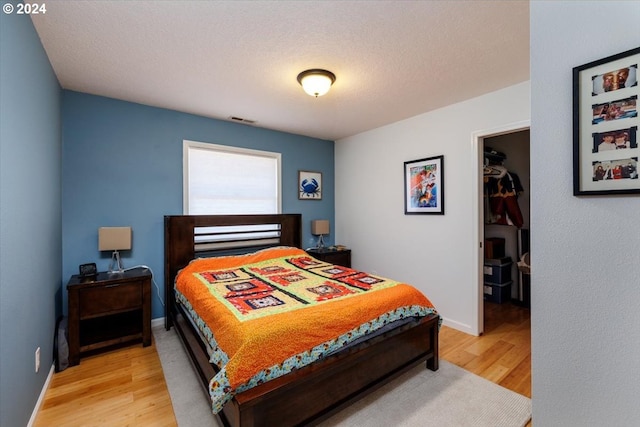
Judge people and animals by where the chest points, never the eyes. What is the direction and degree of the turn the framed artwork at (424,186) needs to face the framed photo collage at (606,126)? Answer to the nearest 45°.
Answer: approximately 45° to its left

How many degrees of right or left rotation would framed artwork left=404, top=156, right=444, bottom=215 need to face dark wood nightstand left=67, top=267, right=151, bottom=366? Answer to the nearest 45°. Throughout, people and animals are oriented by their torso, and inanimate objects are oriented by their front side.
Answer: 0° — it already faces it

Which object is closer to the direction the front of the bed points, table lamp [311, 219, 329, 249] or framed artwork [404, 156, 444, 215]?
the framed artwork

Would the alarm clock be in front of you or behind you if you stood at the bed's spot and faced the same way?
behind

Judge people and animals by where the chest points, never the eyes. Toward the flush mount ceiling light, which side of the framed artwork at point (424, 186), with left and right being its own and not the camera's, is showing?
front

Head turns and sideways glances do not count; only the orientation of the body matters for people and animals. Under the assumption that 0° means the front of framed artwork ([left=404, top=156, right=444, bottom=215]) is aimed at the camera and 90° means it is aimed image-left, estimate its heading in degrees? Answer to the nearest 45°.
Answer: approximately 45°

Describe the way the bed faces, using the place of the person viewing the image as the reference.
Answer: facing the viewer and to the right of the viewer

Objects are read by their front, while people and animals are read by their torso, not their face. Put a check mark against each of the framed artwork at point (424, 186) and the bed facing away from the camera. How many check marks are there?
0

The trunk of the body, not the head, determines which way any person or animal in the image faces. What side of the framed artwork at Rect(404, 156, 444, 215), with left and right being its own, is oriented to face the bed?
front

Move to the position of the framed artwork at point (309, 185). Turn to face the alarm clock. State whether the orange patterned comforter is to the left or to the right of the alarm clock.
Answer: left

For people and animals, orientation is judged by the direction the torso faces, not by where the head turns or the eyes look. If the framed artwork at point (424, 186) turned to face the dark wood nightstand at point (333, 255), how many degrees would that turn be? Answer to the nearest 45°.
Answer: approximately 45° to its right

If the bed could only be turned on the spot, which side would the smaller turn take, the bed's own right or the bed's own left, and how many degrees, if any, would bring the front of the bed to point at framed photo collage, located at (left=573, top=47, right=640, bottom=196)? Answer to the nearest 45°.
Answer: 0° — it already faces it
